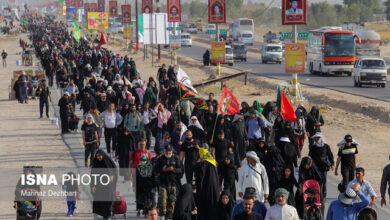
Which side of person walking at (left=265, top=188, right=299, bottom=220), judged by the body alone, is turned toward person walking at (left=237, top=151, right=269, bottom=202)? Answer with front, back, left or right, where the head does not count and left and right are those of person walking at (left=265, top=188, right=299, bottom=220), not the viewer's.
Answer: back

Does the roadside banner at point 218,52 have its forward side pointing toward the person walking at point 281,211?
yes

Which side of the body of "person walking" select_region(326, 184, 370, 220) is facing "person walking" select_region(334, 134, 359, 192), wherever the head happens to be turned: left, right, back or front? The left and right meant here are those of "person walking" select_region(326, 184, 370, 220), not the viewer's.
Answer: back

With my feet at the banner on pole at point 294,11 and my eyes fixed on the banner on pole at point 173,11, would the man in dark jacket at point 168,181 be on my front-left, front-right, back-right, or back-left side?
back-left

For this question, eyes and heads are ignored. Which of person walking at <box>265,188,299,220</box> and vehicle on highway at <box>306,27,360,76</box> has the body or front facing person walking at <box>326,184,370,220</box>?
the vehicle on highway

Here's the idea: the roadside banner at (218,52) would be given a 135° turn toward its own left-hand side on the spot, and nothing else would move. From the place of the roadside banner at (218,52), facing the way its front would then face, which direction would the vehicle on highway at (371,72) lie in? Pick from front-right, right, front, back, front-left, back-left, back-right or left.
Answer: front-right

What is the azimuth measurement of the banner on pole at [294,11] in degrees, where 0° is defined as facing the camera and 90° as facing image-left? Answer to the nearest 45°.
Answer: approximately 0°

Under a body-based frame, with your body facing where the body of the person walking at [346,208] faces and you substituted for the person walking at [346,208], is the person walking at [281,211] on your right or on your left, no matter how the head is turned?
on your right

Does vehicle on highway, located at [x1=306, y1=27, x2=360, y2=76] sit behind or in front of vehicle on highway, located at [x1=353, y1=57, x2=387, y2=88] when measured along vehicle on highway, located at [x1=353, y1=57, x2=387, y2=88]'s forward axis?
behind
